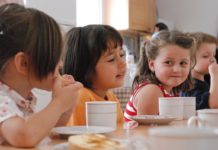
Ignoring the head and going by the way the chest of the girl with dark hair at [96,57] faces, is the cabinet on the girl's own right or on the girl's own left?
on the girl's own left

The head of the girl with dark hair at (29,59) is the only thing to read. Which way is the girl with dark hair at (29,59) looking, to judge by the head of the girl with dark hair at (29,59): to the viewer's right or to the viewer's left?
to the viewer's right

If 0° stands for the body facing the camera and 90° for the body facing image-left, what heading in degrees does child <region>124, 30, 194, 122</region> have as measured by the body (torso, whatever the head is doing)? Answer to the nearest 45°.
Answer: approximately 315°

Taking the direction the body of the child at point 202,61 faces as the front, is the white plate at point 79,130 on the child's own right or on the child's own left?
on the child's own right

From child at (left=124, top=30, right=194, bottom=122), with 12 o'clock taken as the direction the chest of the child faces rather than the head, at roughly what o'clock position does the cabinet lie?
The cabinet is roughly at 7 o'clock from the child.
